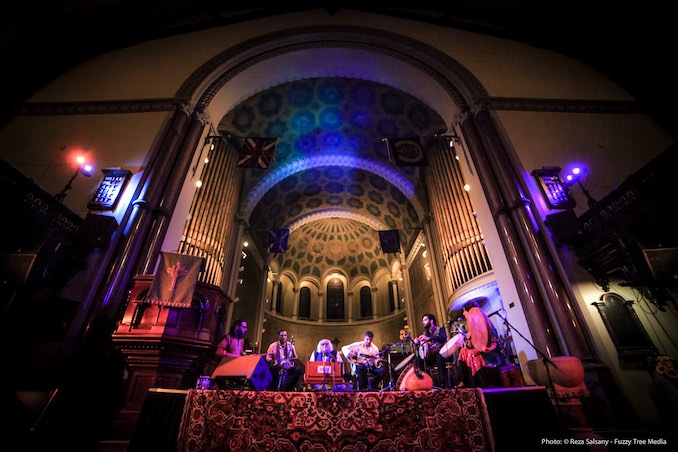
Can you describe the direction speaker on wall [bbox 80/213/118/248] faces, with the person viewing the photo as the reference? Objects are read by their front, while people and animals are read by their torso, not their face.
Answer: facing the viewer and to the right of the viewer

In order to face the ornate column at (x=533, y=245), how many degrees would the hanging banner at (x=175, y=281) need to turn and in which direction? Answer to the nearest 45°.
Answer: approximately 45° to its left

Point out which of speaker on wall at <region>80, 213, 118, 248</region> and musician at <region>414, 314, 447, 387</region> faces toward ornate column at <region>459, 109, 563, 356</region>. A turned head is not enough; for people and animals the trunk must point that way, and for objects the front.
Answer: the speaker on wall

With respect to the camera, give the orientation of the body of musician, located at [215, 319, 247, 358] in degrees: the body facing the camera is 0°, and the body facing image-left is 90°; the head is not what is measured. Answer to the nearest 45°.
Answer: approximately 315°

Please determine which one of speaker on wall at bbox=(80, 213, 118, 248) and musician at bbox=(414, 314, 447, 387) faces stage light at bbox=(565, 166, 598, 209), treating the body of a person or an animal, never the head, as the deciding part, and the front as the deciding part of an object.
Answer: the speaker on wall

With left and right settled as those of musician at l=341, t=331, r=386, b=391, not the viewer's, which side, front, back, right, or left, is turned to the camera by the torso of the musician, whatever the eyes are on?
front

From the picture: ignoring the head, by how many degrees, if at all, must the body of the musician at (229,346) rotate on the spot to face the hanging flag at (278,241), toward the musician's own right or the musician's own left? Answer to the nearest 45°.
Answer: approximately 135° to the musician's own left

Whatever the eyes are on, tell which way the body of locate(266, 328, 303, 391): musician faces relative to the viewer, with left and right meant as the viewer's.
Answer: facing the viewer

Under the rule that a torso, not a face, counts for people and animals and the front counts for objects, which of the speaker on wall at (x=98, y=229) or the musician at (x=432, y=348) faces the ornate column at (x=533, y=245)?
the speaker on wall
